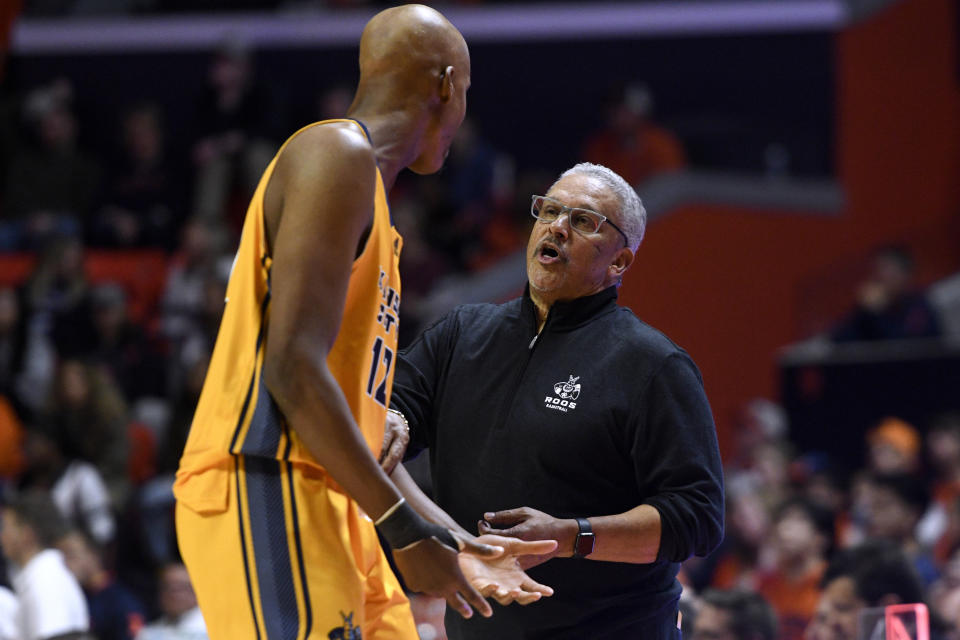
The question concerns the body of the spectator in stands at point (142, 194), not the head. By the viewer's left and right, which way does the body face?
facing the viewer

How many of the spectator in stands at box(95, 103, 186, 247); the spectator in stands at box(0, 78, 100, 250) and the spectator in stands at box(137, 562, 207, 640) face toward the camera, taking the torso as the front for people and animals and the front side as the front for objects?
3

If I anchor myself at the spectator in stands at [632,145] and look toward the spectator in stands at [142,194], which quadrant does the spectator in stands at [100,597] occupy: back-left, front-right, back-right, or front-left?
front-left

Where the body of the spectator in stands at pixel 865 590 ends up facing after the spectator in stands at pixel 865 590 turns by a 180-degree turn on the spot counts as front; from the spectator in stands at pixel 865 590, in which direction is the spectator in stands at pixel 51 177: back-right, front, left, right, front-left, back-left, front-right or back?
left

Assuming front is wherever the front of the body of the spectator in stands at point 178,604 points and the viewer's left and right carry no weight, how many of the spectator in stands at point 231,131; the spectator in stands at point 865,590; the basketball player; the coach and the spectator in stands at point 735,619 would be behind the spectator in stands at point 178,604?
1

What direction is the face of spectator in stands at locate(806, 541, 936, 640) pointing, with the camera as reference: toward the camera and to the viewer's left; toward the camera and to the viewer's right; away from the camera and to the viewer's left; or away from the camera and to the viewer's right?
toward the camera and to the viewer's left

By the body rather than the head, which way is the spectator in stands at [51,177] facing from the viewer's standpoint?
toward the camera

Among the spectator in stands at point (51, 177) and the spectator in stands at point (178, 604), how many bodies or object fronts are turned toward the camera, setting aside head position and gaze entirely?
2

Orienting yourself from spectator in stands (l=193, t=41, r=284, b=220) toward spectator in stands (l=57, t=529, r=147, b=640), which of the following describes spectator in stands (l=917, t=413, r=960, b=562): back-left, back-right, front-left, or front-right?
front-left

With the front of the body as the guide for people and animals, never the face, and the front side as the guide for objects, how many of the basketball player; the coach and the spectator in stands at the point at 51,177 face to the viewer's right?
1

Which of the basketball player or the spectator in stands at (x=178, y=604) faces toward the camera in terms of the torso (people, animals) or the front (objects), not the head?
the spectator in stands

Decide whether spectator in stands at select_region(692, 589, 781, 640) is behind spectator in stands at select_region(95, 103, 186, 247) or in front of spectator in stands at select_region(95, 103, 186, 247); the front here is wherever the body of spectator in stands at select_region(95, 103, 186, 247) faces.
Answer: in front

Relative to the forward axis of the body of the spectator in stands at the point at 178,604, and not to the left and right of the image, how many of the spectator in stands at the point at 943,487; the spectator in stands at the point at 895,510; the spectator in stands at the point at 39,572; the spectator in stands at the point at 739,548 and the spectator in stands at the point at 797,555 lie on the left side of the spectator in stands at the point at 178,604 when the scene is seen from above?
4

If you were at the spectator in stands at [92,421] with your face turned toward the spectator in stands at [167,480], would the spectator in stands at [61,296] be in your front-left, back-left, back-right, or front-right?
back-left

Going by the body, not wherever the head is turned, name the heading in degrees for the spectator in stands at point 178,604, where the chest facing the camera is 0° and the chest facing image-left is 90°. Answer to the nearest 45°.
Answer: approximately 0°

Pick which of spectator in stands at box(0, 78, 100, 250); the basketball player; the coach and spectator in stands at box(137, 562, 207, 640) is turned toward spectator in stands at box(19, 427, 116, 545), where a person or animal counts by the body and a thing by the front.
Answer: spectator in stands at box(0, 78, 100, 250)

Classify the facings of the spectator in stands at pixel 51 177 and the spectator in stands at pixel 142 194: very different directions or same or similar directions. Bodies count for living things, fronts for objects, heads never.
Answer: same or similar directions

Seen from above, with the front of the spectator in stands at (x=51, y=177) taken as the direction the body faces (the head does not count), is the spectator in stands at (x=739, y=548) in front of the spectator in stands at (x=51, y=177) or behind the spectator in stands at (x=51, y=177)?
in front
